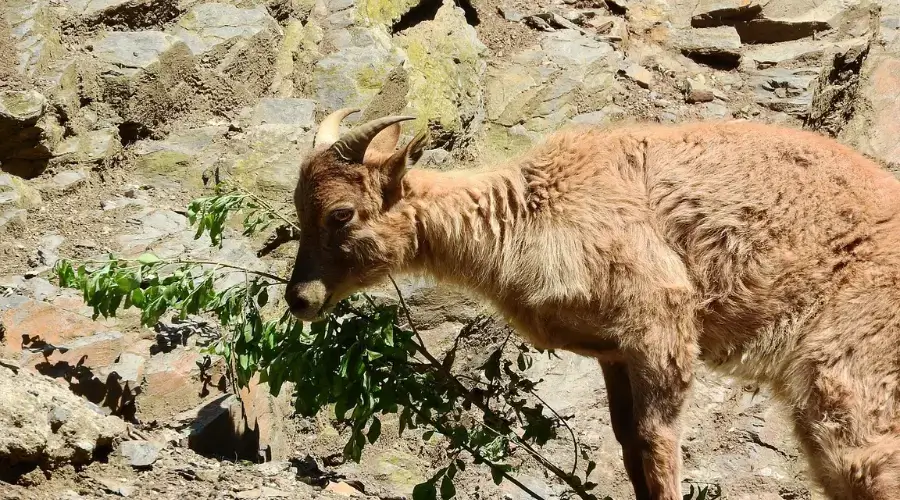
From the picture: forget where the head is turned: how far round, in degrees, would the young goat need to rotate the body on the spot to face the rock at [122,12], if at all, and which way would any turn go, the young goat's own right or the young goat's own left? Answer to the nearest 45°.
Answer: approximately 45° to the young goat's own right

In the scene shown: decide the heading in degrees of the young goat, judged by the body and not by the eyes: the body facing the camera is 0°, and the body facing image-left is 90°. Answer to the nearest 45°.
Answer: approximately 90°

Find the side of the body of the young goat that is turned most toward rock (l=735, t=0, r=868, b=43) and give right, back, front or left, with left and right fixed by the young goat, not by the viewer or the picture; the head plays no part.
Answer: right

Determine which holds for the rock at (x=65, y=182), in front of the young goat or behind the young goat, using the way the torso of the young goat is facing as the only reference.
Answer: in front

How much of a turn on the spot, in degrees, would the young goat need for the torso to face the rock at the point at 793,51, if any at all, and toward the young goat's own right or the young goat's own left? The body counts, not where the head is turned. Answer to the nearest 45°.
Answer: approximately 90° to the young goat's own right

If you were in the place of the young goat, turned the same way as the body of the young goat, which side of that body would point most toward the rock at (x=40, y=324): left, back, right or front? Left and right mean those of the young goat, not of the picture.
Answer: front

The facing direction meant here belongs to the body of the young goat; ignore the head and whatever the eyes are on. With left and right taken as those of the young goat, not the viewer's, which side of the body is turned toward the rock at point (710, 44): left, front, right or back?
right

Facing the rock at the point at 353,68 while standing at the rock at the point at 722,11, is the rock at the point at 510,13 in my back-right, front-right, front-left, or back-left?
front-right

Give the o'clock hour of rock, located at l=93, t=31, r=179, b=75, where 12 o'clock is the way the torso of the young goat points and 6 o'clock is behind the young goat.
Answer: The rock is roughly at 1 o'clock from the young goat.

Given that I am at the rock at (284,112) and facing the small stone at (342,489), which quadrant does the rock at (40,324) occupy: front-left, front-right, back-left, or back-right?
front-right

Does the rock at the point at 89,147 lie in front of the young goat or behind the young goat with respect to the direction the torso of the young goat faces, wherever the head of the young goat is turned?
in front

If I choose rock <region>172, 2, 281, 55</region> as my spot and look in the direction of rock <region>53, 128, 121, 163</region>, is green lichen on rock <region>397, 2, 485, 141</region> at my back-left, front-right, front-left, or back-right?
back-left

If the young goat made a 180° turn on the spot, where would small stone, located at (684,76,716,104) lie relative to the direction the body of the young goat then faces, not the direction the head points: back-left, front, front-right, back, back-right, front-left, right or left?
left

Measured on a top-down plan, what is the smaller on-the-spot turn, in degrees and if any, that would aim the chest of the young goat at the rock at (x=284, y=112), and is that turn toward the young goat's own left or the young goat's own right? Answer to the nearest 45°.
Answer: approximately 45° to the young goat's own right

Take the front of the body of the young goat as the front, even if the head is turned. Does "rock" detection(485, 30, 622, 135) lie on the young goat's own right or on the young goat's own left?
on the young goat's own right

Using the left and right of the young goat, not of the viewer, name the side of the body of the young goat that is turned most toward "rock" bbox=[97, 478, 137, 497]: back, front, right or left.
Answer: front
